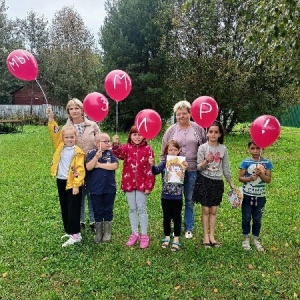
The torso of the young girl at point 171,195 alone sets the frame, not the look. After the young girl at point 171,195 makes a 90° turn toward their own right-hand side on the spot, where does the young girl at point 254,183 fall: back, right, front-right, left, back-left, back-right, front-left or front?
back

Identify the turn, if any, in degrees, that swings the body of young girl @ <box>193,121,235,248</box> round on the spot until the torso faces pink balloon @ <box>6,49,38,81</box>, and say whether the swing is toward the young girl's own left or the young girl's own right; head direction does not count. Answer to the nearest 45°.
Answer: approximately 90° to the young girl's own right

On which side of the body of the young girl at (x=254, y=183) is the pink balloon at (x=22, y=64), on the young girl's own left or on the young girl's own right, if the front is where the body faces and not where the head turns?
on the young girl's own right

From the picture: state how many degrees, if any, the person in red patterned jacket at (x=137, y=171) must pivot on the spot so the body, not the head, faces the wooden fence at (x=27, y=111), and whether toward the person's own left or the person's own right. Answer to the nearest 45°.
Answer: approximately 180°

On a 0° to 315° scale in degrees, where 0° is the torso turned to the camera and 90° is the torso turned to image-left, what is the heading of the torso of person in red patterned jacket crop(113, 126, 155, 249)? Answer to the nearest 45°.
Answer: approximately 0°
